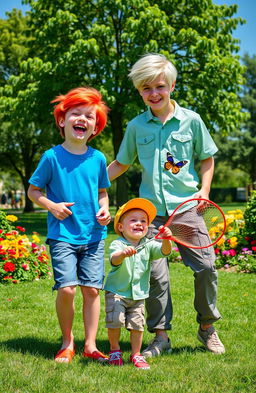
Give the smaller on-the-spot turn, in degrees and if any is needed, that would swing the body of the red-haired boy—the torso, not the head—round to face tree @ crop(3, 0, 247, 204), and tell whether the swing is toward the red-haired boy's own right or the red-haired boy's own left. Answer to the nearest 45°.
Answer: approximately 180°

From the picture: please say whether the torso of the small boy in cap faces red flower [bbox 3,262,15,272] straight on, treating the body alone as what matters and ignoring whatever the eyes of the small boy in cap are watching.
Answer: no

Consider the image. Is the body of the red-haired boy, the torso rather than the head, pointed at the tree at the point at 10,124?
no

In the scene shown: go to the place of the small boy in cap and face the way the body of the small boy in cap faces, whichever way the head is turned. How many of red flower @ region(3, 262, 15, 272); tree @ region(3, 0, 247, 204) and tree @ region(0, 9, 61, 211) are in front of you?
0

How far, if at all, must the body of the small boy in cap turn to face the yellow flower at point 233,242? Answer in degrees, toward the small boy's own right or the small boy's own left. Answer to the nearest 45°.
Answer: approximately 135° to the small boy's own left

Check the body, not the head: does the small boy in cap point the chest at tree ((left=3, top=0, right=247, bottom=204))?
no

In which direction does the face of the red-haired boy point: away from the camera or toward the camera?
toward the camera

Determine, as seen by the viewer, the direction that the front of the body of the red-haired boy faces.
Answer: toward the camera

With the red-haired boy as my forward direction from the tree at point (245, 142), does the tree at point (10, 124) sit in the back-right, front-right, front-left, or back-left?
front-right

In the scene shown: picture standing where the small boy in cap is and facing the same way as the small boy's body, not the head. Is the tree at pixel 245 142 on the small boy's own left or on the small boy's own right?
on the small boy's own left

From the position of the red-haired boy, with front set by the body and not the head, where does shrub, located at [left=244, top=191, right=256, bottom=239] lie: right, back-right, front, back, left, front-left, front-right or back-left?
back-left

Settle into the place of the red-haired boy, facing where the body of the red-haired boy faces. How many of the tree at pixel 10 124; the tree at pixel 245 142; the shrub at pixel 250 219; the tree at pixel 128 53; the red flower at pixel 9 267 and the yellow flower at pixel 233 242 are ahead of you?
0
